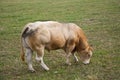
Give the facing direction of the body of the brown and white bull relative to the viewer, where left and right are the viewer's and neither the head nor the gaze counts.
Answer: facing away from the viewer and to the right of the viewer
